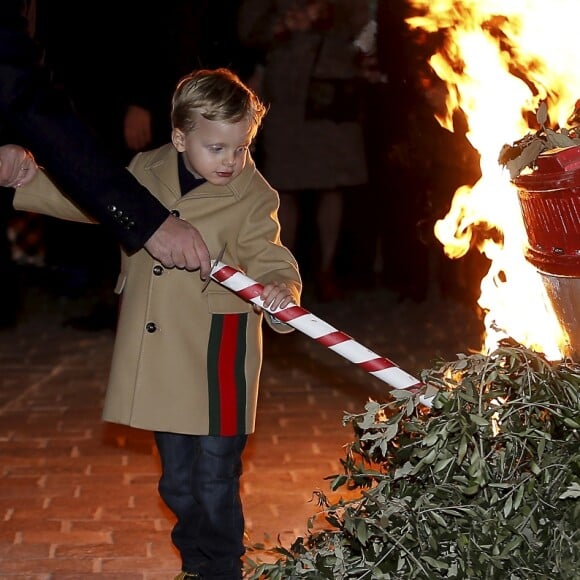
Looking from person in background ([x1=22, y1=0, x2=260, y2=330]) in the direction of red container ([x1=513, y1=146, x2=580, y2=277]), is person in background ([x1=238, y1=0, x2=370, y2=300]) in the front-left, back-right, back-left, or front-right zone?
front-left

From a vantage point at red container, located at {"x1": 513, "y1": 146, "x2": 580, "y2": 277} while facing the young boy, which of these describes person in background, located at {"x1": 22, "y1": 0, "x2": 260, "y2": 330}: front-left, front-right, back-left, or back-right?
front-right

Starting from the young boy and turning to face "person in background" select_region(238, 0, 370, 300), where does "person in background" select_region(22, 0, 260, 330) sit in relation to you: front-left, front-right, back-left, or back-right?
front-left

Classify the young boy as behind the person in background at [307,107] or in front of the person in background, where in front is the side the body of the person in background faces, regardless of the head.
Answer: in front

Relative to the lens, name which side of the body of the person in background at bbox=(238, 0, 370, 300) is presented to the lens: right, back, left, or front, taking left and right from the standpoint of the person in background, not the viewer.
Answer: front

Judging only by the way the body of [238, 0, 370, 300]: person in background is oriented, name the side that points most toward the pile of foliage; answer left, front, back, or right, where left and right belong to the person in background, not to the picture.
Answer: front

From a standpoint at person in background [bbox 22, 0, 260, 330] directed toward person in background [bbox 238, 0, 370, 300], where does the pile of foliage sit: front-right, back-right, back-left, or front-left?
front-right

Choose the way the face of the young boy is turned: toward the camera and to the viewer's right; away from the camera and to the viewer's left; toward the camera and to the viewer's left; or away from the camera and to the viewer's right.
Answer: toward the camera and to the viewer's right

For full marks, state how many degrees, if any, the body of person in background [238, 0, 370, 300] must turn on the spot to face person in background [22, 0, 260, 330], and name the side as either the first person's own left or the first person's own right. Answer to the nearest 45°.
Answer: approximately 90° to the first person's own right
